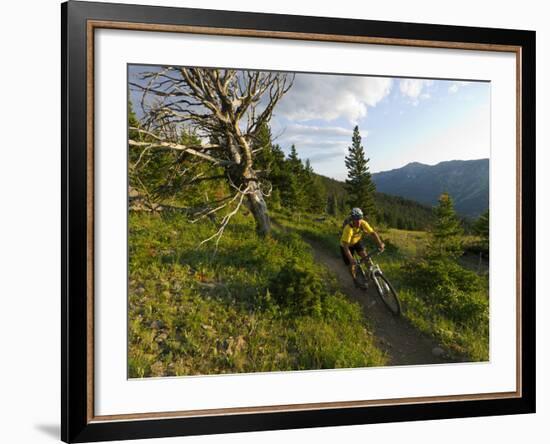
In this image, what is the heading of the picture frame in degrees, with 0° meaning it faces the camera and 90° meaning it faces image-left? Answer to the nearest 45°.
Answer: approximately 315°
